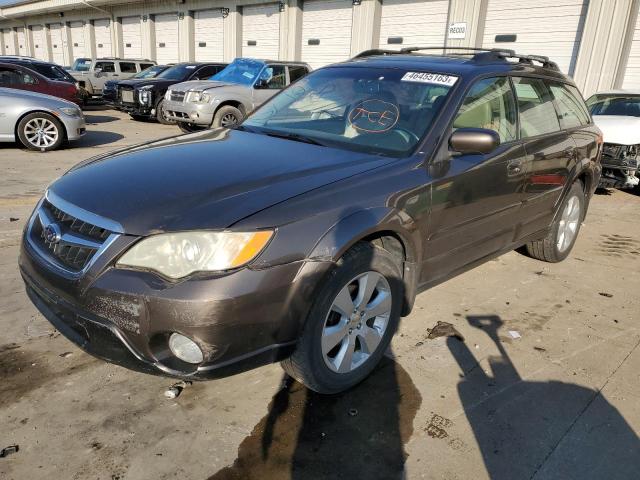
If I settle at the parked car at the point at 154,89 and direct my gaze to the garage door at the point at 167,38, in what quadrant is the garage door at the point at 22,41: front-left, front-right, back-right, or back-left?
front-left

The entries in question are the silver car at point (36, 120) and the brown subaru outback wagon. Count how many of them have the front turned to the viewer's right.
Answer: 1

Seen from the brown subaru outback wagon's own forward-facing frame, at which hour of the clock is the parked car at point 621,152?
The parked car is roughly at 6 o'clock from the brown subaru outback wagon.

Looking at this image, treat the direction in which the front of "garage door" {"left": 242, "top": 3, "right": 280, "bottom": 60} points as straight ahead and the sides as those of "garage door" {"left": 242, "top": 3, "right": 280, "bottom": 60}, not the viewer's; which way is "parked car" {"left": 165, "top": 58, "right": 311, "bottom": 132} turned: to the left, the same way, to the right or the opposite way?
the same way

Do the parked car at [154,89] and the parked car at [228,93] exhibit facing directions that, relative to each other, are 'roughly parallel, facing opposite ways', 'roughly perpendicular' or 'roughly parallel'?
roughly parallel

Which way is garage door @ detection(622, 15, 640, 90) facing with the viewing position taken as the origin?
facing the viewer

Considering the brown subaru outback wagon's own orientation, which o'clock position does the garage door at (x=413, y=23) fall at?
The garage door is roughly at 5 o'clock from the brown subaru outback wagon.

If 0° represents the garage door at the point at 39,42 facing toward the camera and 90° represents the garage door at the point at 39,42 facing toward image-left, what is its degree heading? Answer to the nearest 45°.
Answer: approximately 45°

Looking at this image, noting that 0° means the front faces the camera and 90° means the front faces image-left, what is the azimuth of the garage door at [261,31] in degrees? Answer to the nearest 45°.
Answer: approximately 45°

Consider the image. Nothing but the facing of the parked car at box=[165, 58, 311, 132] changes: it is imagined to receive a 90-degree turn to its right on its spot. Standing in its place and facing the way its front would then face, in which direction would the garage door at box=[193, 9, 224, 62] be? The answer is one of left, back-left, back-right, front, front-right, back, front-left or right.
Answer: front-right

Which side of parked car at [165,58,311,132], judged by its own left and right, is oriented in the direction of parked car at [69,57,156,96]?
right

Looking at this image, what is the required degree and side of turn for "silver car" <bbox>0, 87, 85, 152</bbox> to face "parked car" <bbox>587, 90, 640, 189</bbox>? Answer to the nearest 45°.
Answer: approximately 45° to its right

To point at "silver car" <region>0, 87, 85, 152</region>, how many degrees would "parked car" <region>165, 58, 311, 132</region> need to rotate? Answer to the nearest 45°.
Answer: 0° — it already faces it

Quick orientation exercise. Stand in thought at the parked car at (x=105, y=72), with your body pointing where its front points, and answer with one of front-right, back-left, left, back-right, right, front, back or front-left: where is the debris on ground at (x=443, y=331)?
front-left

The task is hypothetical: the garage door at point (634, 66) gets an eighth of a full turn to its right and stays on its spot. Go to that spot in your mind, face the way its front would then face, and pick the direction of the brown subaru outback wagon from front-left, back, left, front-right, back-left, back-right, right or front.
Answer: front-left

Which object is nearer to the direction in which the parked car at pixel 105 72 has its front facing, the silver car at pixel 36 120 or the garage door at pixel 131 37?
the silver car

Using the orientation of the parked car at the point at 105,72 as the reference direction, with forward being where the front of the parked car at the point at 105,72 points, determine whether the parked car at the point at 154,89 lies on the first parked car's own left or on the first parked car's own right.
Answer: on the first parked car's own left

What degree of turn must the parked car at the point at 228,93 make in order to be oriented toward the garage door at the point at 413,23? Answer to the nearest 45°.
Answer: approximately 180°
